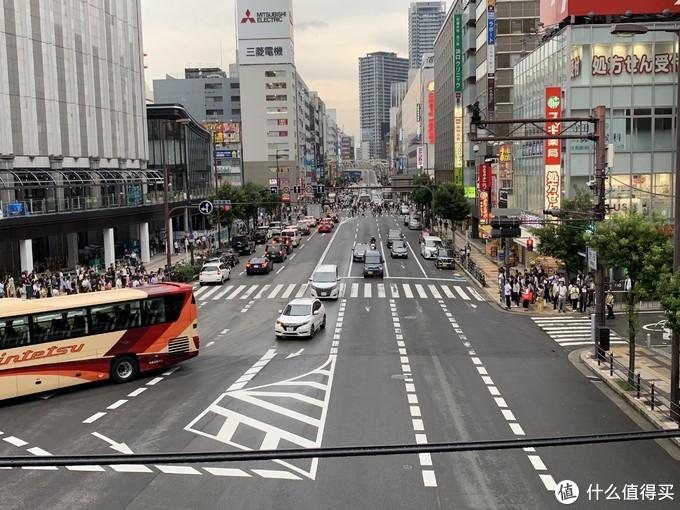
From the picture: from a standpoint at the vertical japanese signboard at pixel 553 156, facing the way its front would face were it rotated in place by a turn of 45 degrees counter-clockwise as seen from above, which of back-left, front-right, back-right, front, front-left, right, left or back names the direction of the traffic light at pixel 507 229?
front-right

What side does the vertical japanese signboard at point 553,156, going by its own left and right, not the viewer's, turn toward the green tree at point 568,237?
front

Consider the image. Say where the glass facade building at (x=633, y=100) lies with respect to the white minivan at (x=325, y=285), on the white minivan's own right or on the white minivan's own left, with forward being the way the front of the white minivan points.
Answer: on the white minivan's own left

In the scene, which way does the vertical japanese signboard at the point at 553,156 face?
toward the camera

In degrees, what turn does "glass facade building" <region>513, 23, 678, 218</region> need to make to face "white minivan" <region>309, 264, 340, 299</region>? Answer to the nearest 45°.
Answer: approximately 45° to its right

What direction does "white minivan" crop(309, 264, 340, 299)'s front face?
toward the camera

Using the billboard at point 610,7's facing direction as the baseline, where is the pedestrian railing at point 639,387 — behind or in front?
in front

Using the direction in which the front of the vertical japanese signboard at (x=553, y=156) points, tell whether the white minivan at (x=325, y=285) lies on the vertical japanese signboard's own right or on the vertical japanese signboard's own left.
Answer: on the vertical japanese signboard's own right

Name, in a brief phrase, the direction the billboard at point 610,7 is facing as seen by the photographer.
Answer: facing the viewer

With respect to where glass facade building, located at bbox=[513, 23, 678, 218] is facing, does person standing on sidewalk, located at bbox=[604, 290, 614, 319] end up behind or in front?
in front

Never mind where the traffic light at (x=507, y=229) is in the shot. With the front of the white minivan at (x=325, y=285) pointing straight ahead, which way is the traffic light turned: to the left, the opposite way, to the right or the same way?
the opposite way
